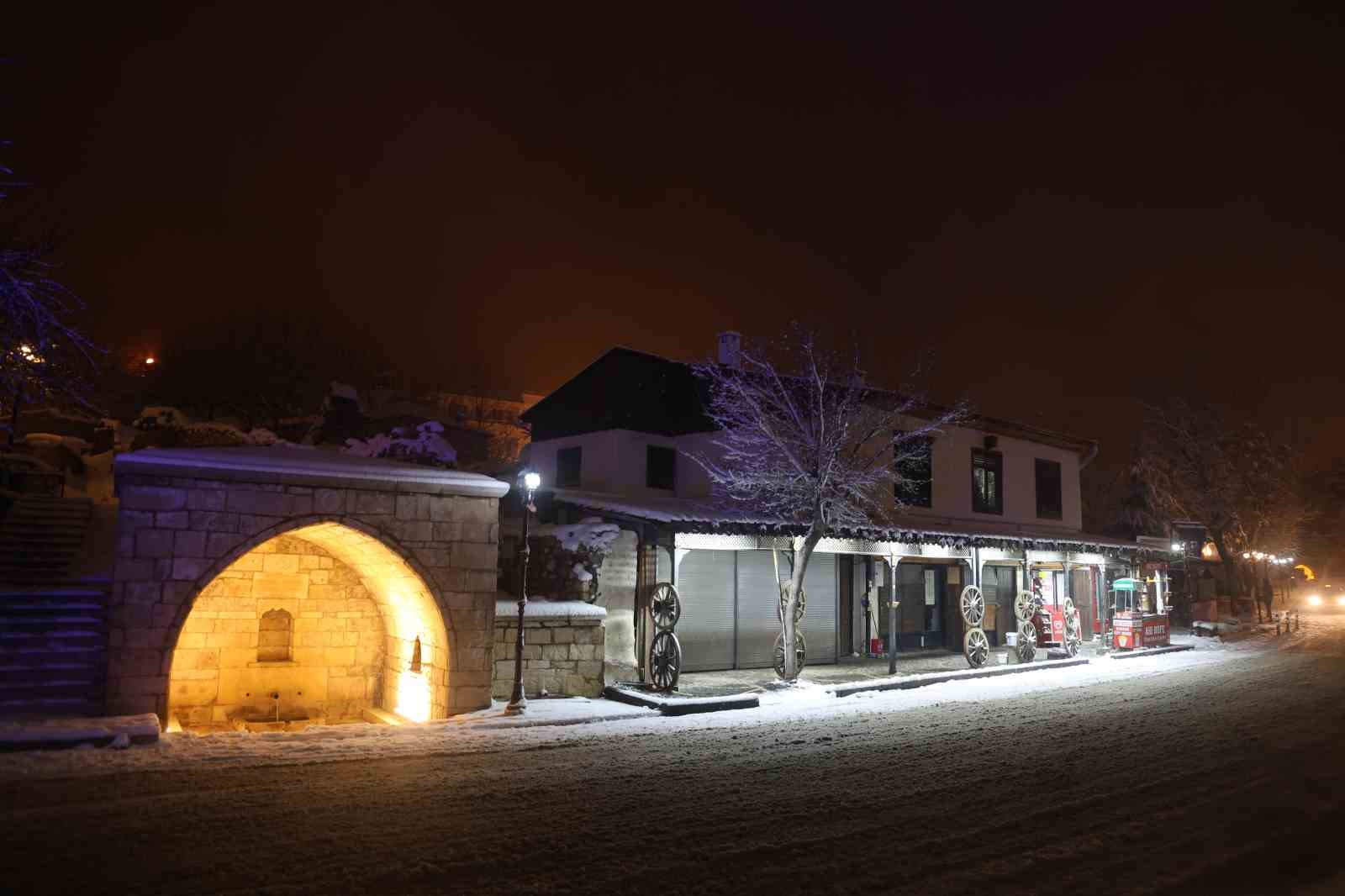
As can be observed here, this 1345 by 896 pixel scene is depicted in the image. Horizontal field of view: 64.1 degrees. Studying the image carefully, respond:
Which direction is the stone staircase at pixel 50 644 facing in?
toward the camera

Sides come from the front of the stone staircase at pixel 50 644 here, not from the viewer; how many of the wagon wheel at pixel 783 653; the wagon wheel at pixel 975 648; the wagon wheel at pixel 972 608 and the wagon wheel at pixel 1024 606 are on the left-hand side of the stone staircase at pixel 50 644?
4

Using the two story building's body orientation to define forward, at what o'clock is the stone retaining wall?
The stone retaining wall is roughly at 2 o'clock from the two story building.

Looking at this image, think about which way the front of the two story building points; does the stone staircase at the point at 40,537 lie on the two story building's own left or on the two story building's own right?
on the two story building's own right

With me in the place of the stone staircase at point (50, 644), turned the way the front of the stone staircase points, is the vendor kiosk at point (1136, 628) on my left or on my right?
on my left

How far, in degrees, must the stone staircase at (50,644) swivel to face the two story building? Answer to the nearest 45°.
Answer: approximately 90° to its left

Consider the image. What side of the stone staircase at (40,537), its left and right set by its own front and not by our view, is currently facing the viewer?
front

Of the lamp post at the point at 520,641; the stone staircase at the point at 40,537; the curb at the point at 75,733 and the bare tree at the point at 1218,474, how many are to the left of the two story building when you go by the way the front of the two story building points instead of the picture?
1

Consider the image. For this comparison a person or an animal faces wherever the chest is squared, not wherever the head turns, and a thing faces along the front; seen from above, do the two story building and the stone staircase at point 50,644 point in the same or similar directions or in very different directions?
same or similar directions

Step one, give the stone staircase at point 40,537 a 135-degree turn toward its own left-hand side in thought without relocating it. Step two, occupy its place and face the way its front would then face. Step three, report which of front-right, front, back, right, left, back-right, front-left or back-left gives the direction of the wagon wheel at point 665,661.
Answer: right

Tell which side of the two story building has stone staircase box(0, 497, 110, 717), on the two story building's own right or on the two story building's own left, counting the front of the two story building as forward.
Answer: on the two story building's own right
